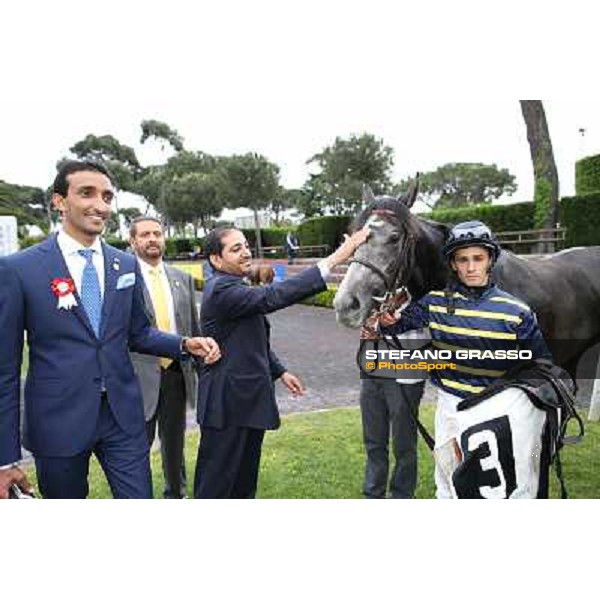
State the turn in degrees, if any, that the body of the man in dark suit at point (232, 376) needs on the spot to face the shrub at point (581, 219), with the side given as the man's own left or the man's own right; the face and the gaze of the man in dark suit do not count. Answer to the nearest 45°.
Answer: approximately 45° to the man's own left

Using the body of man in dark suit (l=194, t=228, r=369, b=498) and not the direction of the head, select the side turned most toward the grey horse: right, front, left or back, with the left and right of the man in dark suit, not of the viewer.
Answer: front

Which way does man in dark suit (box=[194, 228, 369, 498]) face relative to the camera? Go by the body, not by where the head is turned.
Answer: to the viewer's right

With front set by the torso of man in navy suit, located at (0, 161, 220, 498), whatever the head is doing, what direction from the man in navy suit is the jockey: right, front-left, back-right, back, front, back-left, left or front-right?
front-left

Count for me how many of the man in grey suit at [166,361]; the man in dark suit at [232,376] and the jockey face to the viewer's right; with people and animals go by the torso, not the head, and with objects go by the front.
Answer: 1

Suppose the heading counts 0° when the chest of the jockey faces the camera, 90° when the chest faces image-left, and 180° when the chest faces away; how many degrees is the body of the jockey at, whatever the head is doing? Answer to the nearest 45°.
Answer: approximately 0°

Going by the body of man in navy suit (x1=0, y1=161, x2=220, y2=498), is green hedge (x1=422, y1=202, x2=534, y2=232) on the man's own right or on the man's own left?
on the man's own left

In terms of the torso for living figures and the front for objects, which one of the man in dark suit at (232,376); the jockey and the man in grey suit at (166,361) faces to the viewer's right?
the man in dark suit at (232,376)
